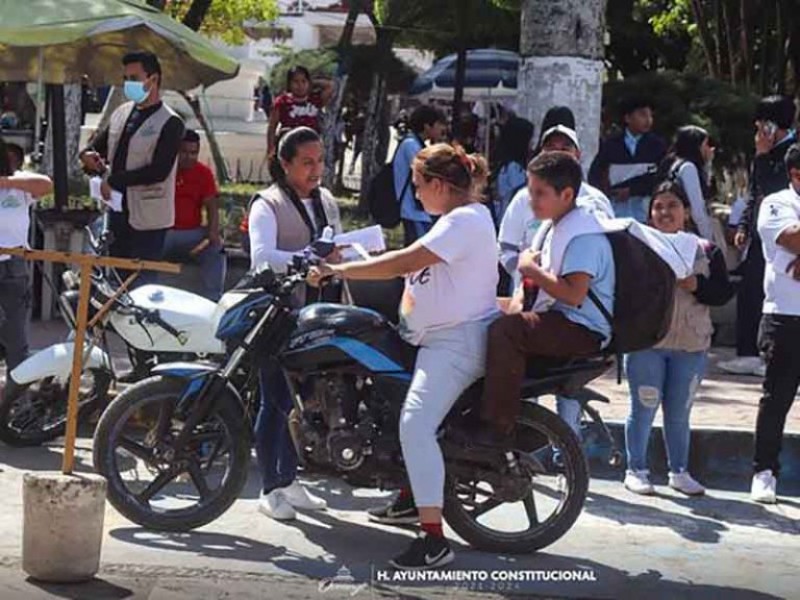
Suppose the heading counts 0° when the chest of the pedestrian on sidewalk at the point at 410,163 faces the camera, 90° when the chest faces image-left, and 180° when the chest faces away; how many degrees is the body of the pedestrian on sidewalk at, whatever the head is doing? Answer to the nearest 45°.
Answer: approximately 270°

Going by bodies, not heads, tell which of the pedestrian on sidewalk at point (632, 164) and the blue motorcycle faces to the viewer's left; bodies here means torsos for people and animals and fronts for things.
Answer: the blue motorcycle

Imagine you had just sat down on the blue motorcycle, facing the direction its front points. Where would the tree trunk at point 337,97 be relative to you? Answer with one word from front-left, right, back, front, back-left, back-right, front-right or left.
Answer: right

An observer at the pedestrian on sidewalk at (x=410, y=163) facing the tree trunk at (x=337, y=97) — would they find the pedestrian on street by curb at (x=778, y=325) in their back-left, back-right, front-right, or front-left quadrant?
back-right

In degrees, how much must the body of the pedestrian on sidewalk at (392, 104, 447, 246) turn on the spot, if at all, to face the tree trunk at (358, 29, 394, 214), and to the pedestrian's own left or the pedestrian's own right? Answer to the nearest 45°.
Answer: approximately 90° to the pedestrian's own left

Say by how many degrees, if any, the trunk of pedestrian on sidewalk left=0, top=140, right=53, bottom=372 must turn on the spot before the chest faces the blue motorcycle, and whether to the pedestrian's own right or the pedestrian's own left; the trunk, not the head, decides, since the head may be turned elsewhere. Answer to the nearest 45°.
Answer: approximately 45° to the pedestrian's own left

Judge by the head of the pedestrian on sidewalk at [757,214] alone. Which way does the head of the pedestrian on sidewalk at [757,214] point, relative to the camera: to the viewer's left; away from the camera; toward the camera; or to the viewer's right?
to the viewer's left

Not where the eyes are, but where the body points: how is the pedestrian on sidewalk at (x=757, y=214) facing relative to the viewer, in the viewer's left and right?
facing to the left of the viewer

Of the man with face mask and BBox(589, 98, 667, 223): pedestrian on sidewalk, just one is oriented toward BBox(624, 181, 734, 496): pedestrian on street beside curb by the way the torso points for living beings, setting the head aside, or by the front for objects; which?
BBox(589, 98, 667, 223): pedestrian on sidewalk

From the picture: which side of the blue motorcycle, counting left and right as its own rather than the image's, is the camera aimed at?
left
